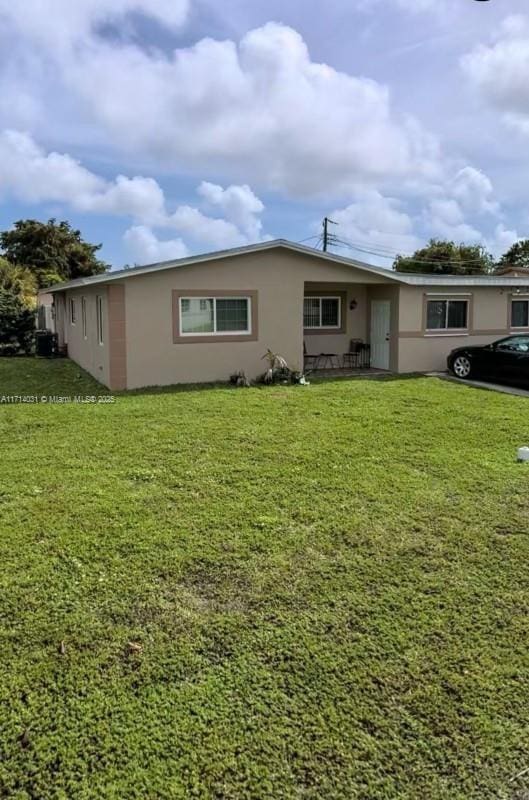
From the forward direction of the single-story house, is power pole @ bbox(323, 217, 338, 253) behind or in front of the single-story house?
behind

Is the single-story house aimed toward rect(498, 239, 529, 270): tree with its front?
no

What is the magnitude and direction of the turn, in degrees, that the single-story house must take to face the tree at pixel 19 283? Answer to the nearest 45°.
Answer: approximately 135° to its right

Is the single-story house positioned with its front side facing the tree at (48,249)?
no

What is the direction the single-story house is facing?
toward the camera

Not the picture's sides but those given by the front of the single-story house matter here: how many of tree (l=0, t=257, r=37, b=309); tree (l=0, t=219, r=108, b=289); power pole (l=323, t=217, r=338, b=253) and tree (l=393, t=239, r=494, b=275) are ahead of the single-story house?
0
